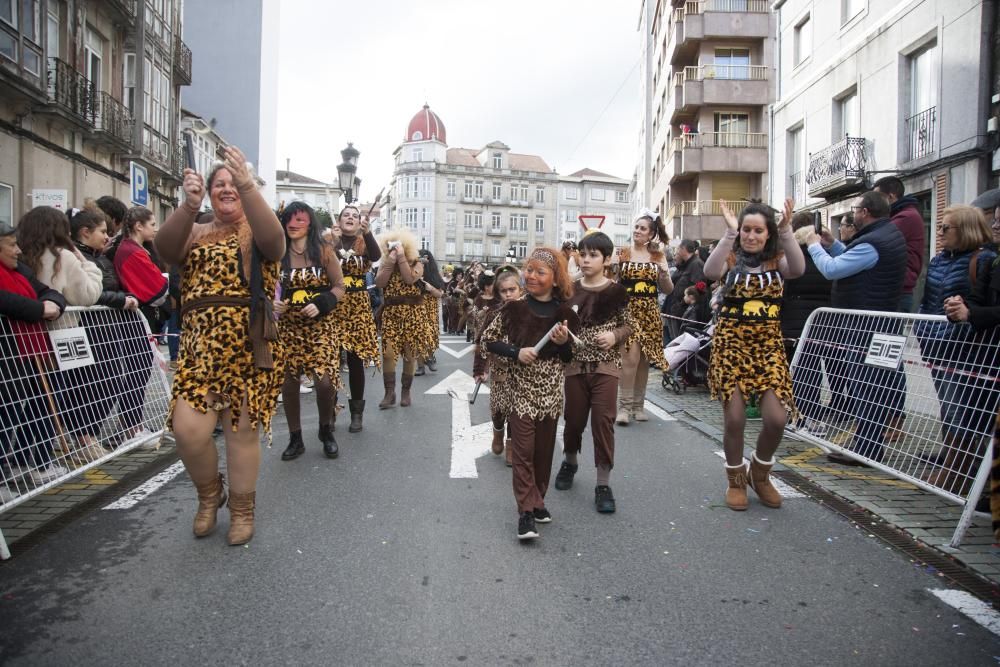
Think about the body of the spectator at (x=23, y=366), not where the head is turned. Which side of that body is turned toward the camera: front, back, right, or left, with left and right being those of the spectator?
right

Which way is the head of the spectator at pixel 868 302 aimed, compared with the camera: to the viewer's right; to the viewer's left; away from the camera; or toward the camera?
to the viewer's left

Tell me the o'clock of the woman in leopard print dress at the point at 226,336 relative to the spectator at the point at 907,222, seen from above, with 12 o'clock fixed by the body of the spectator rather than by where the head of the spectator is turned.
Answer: The woman in leopard print dress is roughly at 10 o'clock from the spectator.

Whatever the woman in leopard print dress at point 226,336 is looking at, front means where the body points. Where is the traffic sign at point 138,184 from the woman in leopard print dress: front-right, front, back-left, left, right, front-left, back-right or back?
back

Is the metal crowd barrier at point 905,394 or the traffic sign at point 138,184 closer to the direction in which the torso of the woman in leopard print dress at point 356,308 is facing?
the metal crowd barrier

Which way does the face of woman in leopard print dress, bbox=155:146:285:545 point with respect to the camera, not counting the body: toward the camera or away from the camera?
toward the camera

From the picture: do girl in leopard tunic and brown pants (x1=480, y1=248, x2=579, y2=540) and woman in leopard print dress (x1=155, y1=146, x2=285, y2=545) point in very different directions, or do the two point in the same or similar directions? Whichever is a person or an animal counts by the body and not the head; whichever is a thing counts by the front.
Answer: same or similar directions

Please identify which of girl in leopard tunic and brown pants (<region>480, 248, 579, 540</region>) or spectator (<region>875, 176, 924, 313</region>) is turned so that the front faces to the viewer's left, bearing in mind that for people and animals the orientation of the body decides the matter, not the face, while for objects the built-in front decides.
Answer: the spectator

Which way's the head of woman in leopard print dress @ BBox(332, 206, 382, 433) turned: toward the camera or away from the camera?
toward the camera

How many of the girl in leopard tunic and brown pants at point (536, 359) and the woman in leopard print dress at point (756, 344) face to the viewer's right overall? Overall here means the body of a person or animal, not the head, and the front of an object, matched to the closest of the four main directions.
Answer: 0

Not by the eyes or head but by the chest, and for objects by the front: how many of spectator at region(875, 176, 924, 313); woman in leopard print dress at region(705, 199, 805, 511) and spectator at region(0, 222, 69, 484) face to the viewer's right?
1

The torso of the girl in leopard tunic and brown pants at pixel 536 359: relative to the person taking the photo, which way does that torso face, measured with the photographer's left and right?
facing the viewer

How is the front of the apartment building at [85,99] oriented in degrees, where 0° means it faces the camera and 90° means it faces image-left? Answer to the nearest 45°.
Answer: approximately 315°

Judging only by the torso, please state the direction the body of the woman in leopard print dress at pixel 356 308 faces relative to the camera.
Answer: toward the camera

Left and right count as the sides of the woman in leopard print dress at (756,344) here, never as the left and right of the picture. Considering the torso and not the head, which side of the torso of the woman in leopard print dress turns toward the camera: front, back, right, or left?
front

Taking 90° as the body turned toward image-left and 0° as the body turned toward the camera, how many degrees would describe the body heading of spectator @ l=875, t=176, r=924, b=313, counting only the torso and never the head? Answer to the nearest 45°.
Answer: approximately 90°

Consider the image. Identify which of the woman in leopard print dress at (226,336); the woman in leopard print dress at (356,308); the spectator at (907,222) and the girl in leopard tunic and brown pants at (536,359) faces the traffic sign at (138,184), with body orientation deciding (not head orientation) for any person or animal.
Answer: the spectator

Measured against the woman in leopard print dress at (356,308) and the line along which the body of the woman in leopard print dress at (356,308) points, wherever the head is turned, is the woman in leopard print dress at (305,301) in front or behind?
in front

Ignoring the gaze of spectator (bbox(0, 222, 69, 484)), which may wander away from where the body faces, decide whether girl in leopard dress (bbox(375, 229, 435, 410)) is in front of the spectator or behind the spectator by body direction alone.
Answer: in front
